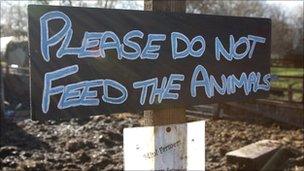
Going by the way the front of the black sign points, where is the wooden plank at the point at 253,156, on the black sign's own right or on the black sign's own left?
on the black sign's own left

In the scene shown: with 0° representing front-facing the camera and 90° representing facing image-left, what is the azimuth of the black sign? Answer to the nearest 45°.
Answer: approximately 315°
